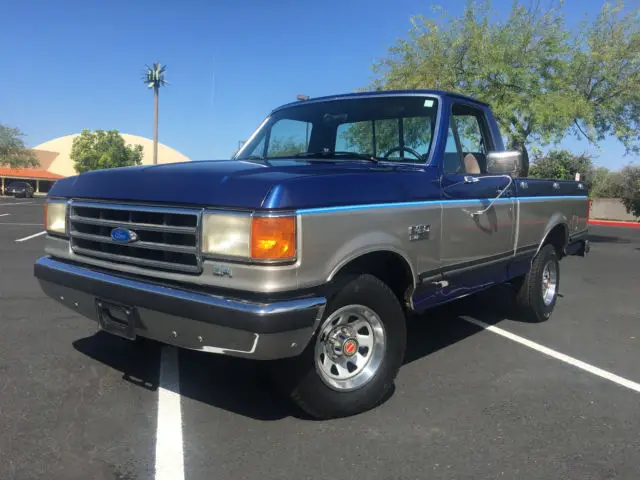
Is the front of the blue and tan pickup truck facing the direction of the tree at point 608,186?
no

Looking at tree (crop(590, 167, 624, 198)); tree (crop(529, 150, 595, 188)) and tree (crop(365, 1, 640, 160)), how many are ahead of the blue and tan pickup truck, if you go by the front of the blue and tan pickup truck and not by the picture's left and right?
0

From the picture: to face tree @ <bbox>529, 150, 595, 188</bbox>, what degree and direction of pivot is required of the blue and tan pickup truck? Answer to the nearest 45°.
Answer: approximately 180°

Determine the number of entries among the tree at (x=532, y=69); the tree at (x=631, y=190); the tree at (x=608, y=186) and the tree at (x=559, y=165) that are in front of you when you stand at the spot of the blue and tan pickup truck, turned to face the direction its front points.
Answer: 0

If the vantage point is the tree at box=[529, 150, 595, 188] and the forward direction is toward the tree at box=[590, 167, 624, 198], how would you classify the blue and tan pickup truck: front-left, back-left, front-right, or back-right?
back-right

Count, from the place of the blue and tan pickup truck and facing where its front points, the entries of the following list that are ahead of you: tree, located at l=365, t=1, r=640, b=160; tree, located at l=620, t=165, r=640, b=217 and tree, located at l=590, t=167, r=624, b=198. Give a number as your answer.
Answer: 0

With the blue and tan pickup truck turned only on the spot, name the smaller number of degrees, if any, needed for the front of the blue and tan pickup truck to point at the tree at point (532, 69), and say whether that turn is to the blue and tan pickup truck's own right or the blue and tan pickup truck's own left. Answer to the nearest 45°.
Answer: approximately 180°

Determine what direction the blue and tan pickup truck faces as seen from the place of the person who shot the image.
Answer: facing the viewer and to the left of the viewer

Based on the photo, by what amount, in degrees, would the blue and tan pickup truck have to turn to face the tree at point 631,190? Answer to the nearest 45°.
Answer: approximately 180°
